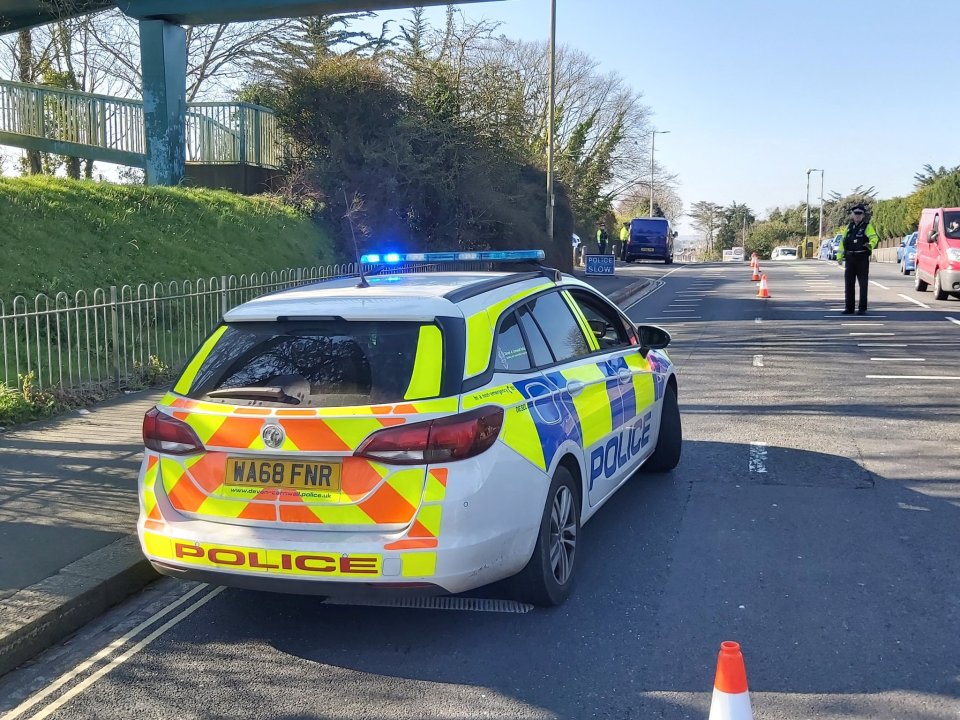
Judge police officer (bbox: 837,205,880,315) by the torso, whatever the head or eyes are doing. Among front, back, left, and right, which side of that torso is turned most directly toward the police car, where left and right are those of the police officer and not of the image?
front

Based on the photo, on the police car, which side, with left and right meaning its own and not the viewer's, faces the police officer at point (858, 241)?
front

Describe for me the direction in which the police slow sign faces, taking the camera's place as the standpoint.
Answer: facing the viewer

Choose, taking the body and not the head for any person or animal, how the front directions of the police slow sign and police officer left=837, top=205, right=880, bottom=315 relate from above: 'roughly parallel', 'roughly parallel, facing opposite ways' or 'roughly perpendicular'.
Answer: roughly parallel

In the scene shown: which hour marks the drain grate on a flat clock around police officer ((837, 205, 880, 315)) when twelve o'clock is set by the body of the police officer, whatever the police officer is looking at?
The drain grate is roughly at 12 o'clock from the police officer.

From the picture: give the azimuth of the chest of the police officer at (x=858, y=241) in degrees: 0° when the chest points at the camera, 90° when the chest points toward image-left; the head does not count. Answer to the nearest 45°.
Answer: approximately 0°

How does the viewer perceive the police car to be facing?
facing away from the viewer and to the right of the viewer

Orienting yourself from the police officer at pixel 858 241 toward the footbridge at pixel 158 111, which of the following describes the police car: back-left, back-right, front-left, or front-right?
front-left

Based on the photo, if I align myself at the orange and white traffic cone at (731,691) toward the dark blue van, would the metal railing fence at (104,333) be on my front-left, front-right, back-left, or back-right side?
front-left

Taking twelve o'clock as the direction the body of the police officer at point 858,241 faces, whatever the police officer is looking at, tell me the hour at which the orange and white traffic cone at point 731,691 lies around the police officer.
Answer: The orange and white traffic cone is roughly at 12 o'clock from the police officer.

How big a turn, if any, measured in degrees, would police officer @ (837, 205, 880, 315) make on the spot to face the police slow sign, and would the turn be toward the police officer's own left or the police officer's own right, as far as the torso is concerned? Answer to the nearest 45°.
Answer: approximately 135° to the police officer's own right

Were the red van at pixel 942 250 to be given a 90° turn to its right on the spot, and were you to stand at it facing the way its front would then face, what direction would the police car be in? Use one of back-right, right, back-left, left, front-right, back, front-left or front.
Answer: front-left
